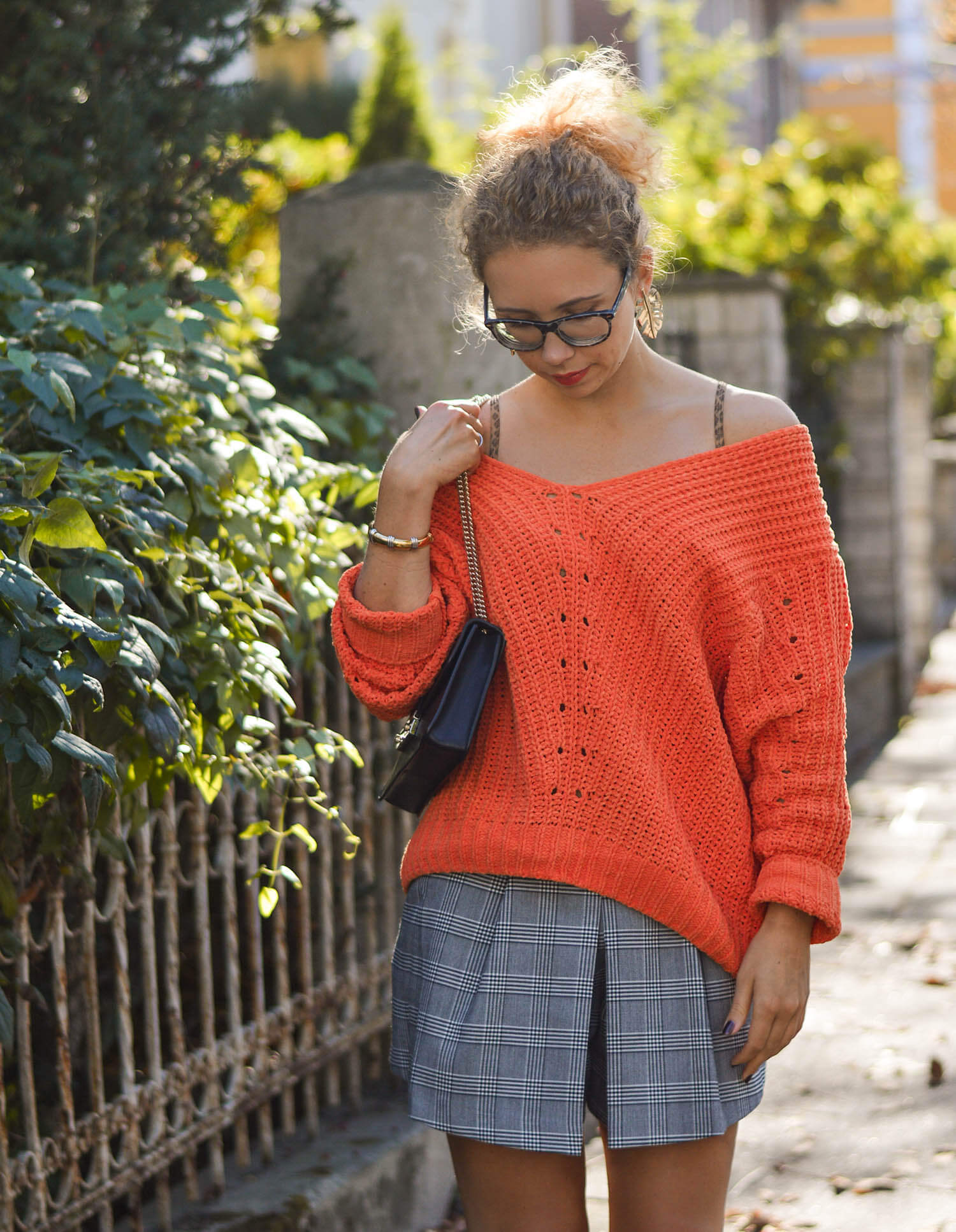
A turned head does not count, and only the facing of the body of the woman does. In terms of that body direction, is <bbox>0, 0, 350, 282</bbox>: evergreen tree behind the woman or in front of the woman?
behind

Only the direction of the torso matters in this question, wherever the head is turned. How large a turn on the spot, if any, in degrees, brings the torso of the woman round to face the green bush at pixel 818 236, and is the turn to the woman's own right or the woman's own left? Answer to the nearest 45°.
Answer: approximately 180°

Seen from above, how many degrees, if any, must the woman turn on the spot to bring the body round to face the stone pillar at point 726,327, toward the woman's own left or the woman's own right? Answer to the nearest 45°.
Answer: approximately 180°

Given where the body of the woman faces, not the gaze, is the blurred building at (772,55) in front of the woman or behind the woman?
behind

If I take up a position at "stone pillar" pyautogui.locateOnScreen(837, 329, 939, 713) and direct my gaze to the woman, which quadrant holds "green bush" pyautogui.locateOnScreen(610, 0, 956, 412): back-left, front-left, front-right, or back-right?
back-right

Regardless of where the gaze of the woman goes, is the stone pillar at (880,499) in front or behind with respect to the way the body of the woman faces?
behind

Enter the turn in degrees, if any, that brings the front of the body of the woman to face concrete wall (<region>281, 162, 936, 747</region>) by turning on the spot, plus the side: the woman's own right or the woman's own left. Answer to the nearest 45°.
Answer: approximately 180°

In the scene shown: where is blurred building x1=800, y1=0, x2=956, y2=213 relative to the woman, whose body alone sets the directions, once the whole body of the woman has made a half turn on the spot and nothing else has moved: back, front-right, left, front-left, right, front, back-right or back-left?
front

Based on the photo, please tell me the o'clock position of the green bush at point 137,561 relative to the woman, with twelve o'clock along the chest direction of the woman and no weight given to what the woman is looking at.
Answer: The green bush is roughly at 4 o'clock from the woman.

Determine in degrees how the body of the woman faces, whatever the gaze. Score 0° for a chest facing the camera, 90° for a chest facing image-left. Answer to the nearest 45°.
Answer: approximately 0°
